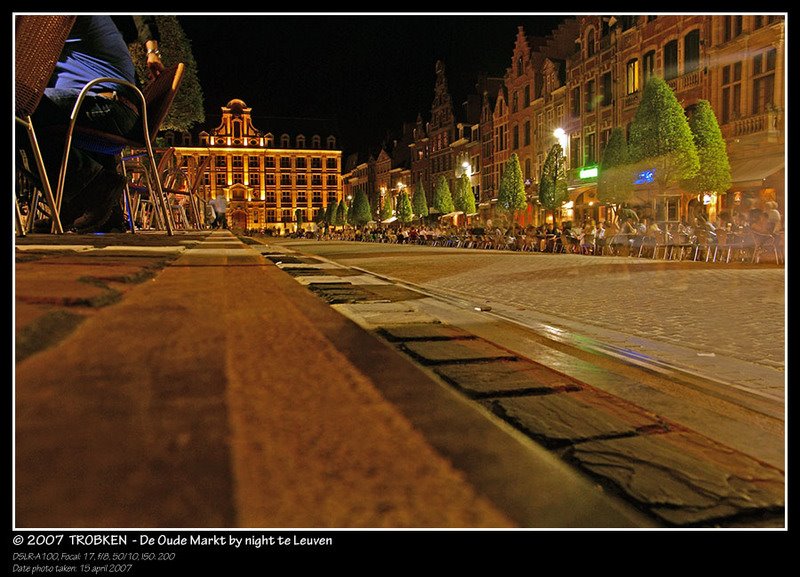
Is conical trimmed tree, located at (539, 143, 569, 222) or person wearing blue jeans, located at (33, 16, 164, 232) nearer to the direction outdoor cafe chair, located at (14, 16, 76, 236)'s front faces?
the person wearing blue jeans

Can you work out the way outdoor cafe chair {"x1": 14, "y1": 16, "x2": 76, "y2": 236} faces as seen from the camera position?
facing away from the viewer and to the left of the viewer

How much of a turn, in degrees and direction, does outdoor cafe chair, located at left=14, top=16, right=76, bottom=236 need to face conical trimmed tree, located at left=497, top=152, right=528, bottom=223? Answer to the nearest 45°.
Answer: approximately 90° to its right

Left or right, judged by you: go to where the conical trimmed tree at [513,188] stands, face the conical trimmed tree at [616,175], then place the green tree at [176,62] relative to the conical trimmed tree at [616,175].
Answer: right

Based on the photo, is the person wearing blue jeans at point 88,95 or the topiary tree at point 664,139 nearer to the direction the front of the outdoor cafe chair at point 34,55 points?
the person wearing blue jeans

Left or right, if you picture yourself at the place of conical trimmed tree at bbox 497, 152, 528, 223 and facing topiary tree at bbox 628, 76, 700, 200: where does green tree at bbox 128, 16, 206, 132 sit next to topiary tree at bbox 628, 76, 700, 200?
right

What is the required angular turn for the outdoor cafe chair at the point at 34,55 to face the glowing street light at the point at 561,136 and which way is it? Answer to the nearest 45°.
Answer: approximately 90° to its right

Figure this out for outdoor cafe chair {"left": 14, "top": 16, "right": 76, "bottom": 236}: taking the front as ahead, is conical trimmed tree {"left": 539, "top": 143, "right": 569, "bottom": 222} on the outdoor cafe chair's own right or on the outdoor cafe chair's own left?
on the outdoor cafe chair's own right
